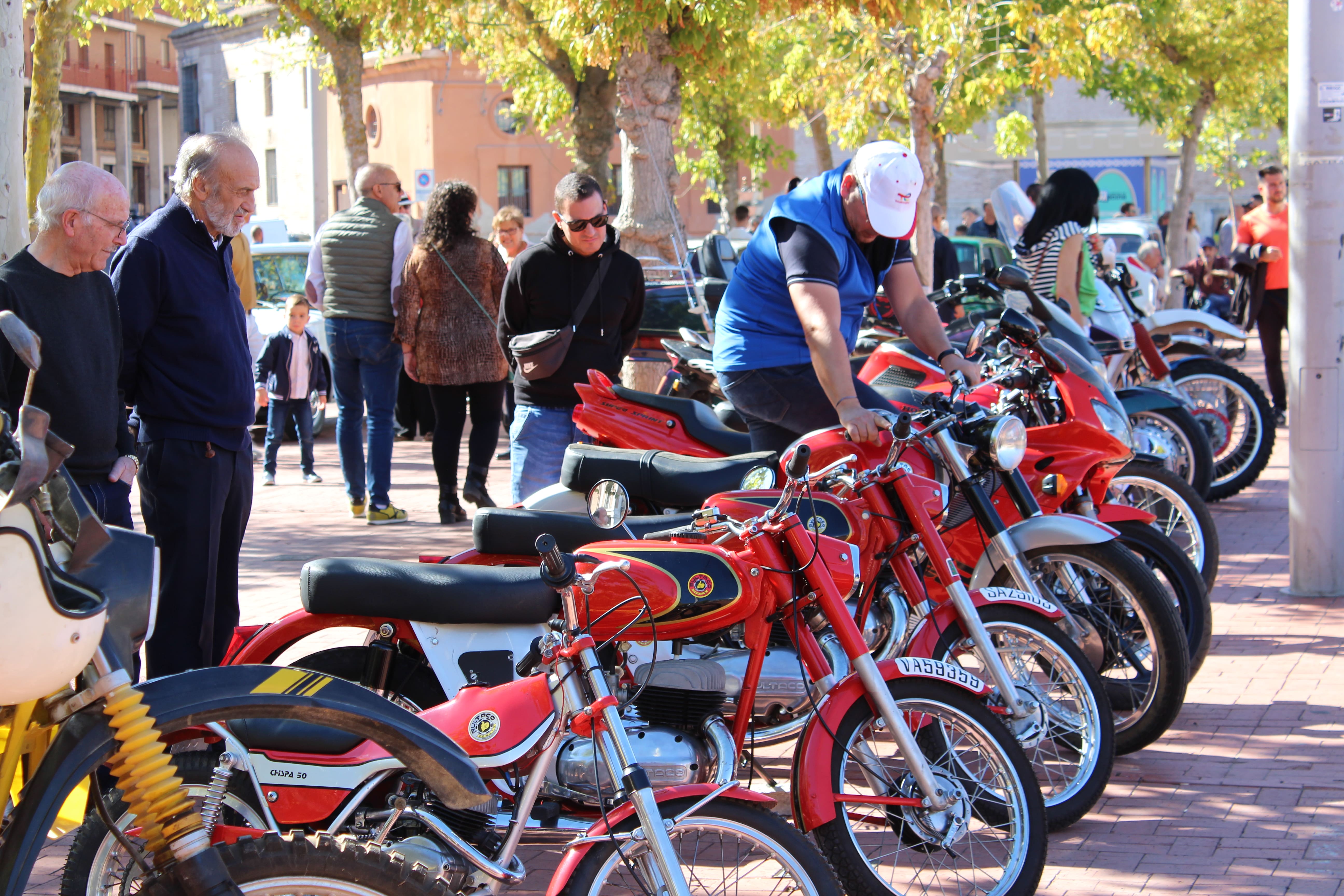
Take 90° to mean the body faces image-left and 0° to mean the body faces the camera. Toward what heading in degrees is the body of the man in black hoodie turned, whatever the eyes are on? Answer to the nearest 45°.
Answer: approximately 315°

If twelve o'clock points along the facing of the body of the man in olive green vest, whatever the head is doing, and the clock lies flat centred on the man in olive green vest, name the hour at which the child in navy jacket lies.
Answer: The child in navy jacket is roughly at 10 o'clock from the man in olive green vest.

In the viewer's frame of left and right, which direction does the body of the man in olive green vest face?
facing away from the viewer and to the right of the viewer

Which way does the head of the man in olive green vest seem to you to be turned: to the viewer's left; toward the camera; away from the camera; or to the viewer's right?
to the viewer's right

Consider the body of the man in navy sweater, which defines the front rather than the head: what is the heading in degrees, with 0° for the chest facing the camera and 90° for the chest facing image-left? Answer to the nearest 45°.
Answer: approximately 315°

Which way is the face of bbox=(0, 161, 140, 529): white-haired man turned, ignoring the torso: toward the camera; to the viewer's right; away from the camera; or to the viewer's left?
to the viewer's right
